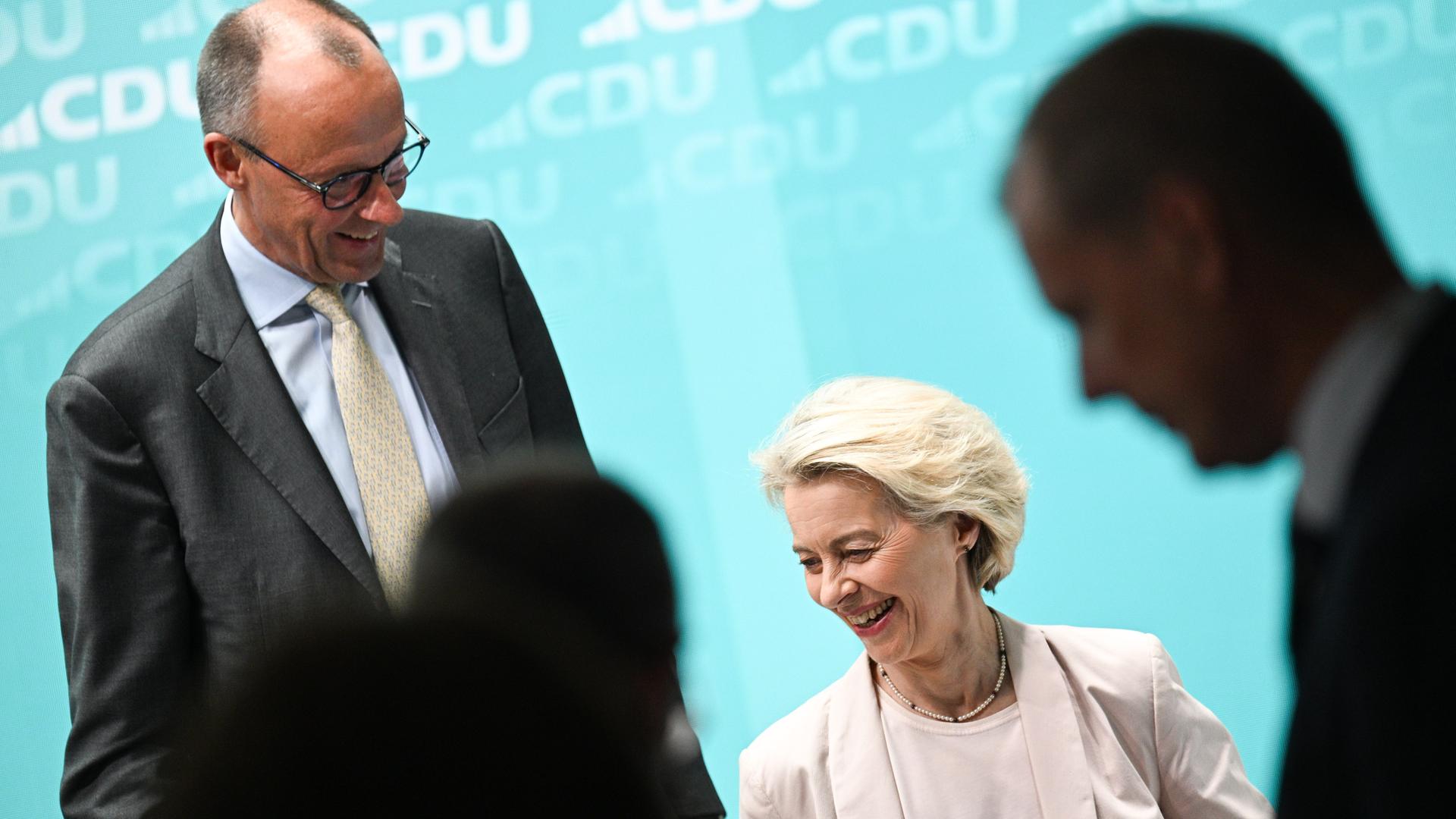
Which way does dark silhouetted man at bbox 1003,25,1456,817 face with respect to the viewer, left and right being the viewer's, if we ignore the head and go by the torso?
facing to the left of the viewer

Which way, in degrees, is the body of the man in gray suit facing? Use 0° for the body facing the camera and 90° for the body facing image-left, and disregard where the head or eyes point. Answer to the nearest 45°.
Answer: approximately 315°

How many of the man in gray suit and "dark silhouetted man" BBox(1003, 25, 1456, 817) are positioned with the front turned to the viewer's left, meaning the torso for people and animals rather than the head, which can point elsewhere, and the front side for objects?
1

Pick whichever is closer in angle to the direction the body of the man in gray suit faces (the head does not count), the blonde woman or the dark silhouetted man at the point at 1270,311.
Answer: the dark silhouetted man

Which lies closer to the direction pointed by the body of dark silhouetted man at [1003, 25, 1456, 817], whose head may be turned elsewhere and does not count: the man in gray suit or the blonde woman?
the man in gray suit

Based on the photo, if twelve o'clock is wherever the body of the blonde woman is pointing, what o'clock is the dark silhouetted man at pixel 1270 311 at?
The dark silhouetted man is roughly at 10 o'clock from the blonde woman.

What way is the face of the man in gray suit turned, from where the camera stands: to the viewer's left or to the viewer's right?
to the viewer's right

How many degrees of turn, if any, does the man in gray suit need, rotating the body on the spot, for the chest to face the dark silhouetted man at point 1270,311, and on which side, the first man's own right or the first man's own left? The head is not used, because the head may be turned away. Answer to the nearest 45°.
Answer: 0° — they already face them

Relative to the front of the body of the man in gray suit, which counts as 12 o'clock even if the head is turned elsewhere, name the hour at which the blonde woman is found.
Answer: The blonde woman is roughly at 10 o'clock from the man in gray suit.

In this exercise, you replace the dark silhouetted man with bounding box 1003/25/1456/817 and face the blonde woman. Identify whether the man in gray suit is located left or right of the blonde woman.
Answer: left
